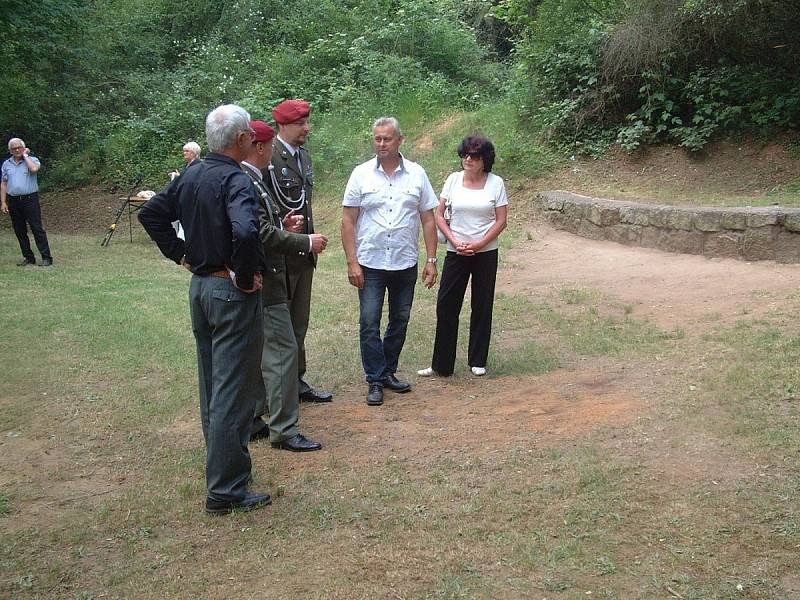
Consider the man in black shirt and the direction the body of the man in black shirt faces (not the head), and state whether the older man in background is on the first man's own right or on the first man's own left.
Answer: on the first man's own left

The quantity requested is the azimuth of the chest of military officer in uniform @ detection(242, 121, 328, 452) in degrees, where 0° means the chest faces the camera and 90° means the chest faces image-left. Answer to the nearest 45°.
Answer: approximately 270°

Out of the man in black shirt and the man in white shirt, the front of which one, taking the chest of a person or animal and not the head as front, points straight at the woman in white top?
the man in black shirt

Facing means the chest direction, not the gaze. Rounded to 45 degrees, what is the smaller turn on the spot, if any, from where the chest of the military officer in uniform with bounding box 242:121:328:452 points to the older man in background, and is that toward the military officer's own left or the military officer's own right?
approximately 135° to the military officer's own left

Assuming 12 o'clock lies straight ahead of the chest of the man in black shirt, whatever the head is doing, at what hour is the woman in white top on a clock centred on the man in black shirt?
The woman in white top is roughly at 12 o'clock from the man in black shirt.

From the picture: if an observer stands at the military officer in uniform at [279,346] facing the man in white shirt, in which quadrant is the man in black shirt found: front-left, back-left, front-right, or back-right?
back-right

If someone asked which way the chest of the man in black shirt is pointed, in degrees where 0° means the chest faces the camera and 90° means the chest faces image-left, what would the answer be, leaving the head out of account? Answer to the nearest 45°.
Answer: approximately 225°

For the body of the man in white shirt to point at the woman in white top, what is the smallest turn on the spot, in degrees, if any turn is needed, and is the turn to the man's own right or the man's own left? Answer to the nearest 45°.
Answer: approximately 135° to the man's own left

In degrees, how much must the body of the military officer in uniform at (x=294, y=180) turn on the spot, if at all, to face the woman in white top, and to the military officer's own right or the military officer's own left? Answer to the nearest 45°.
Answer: approximately 90° to the military officer's own left

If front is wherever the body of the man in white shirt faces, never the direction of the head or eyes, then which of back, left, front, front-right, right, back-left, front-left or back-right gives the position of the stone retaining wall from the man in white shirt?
back-left

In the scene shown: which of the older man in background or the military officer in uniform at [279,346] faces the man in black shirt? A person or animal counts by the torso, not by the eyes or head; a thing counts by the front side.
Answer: the older man in background

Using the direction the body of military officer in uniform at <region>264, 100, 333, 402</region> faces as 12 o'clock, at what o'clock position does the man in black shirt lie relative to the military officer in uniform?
The man in black shirt is roughly at 2 o'clock from the military officer in uniform.
